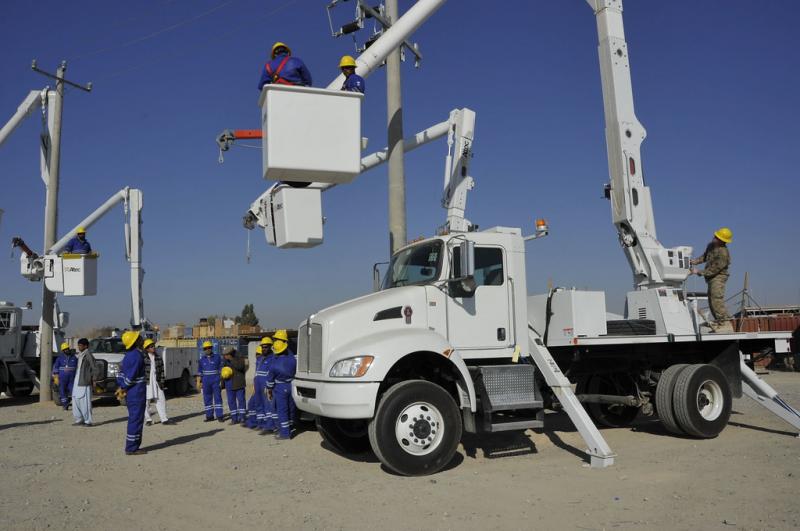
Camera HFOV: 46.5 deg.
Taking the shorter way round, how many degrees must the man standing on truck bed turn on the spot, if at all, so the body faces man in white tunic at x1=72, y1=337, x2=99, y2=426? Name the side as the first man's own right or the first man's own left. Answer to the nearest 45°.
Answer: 0° — they already face them

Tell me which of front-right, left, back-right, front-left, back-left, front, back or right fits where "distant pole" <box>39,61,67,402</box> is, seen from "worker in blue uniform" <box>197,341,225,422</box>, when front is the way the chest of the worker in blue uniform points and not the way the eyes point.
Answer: back-right

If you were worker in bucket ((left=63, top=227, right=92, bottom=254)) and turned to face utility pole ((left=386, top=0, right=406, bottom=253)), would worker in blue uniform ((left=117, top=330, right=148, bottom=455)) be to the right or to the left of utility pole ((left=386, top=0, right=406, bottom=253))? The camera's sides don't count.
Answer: right

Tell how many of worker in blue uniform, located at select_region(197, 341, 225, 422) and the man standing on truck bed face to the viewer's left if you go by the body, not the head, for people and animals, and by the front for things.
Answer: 1

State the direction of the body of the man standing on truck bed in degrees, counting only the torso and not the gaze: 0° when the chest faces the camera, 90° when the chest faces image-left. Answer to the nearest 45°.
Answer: approximately 90°

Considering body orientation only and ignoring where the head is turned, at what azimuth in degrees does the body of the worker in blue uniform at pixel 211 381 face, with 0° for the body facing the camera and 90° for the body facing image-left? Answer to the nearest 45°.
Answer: approximately 0°

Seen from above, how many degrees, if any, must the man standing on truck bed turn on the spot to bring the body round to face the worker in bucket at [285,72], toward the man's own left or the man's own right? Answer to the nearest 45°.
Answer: approximately 45° to the man's own left

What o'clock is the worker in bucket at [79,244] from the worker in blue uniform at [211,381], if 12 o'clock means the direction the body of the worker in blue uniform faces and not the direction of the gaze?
The worker in bucket is roughly at 5 o'clock from the worker in blue uniform.
